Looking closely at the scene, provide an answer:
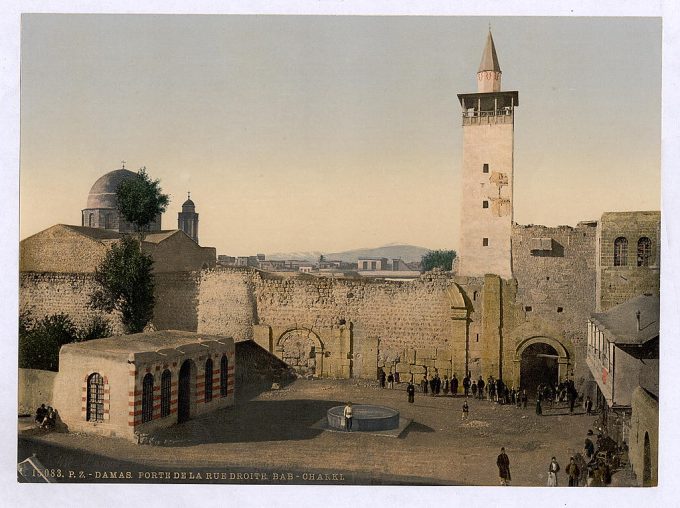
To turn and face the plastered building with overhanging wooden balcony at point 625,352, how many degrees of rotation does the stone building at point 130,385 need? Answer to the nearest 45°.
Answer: approximately 45° to its left

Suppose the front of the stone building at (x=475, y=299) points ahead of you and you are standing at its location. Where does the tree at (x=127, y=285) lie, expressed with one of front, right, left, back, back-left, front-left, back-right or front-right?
right

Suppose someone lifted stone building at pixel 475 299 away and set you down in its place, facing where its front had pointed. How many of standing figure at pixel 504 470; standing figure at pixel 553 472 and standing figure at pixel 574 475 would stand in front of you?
3

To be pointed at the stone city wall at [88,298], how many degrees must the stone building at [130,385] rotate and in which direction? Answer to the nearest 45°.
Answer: approximately 135° to its left

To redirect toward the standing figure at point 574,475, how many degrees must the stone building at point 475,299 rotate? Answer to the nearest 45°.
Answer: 0° — it already faces them

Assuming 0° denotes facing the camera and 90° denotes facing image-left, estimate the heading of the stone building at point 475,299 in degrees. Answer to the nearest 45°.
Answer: approximately 0°

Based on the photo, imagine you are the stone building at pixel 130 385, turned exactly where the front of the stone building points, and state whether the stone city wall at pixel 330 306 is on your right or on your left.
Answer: on your left

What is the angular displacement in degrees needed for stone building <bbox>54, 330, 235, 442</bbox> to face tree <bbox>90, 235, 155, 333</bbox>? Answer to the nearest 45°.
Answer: approximately 135° to its left

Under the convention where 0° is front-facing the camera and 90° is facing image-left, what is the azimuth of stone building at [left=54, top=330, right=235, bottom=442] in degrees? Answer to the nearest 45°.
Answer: approximately 315°

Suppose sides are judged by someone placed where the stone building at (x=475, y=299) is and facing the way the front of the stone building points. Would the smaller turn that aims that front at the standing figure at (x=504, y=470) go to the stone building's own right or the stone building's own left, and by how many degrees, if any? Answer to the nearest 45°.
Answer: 0° — it already faces them

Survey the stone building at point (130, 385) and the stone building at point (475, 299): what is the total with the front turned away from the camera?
0

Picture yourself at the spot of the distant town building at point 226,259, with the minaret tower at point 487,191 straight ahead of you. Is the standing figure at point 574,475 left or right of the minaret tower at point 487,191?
right

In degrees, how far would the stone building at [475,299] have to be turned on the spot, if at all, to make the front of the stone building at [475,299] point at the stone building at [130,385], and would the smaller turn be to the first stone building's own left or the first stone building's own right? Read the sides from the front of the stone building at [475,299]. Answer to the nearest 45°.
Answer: approximately 45° to the first stone building's own right
